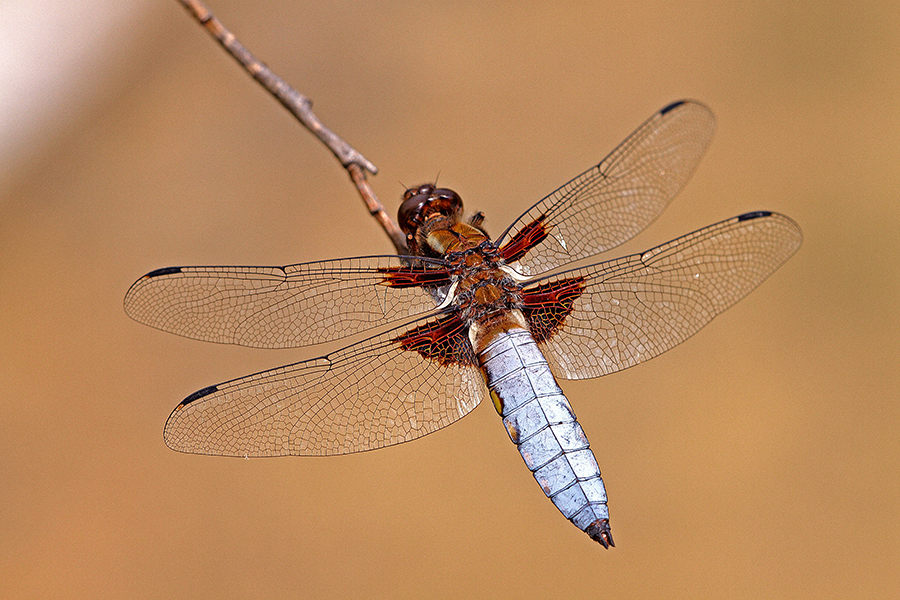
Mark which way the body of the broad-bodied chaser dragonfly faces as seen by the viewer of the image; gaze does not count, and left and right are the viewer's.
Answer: facing away from the viewer and to the left of the viewer
